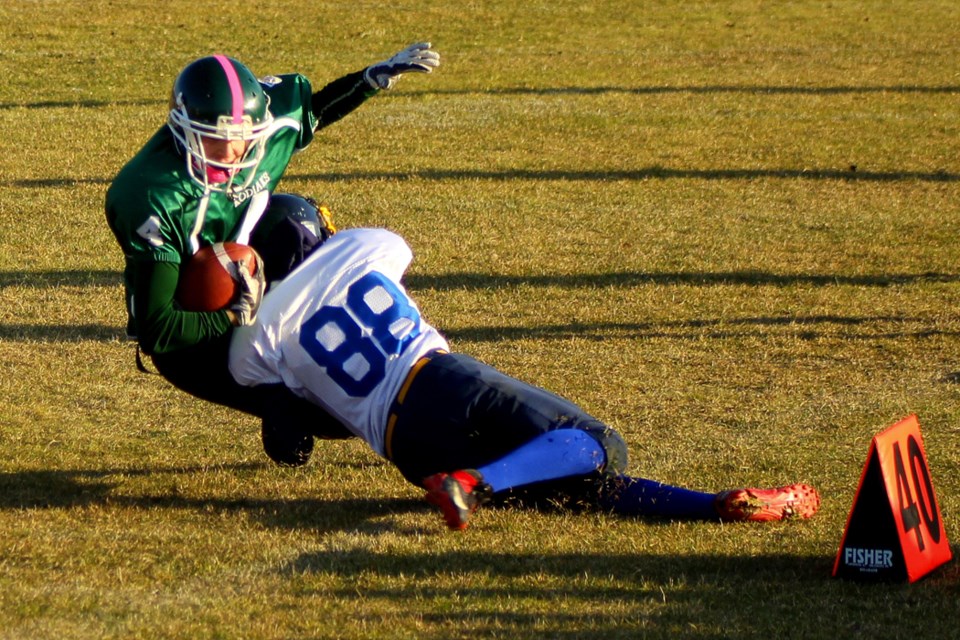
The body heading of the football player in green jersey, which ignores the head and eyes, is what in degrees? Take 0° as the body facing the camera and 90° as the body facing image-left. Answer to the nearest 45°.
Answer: approximately 315°

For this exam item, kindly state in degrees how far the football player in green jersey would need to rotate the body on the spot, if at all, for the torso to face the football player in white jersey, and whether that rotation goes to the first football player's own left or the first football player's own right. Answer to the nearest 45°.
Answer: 0° — they already face them

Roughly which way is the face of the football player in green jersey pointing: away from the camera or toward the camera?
toward the camera
